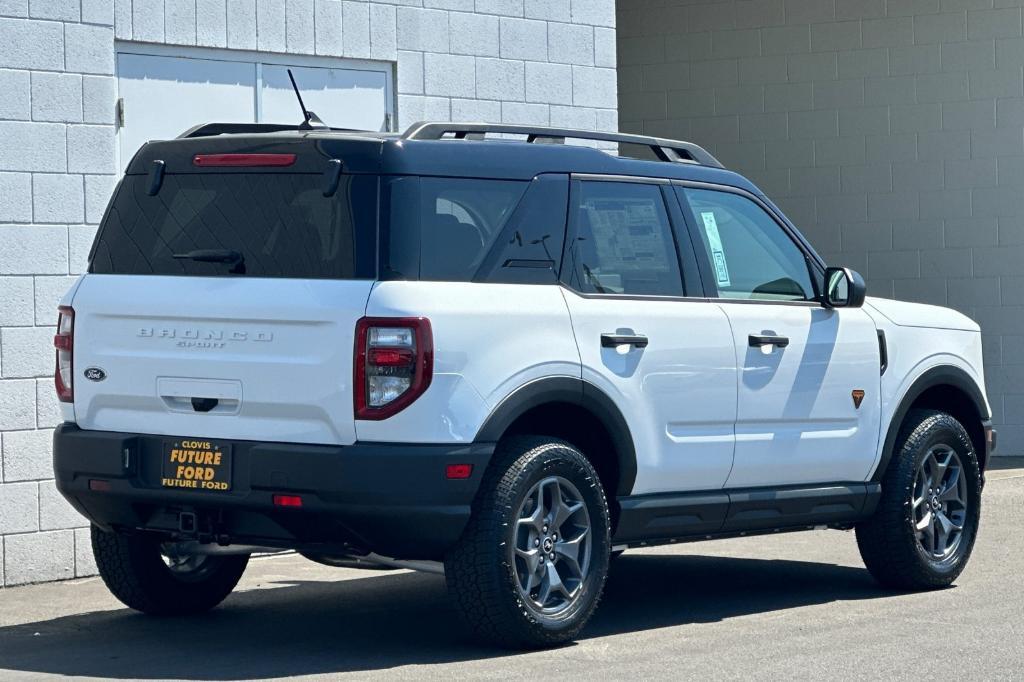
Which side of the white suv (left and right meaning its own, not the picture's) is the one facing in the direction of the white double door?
left

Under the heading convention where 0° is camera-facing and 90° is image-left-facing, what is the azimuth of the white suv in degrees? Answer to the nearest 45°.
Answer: approximately 225°
